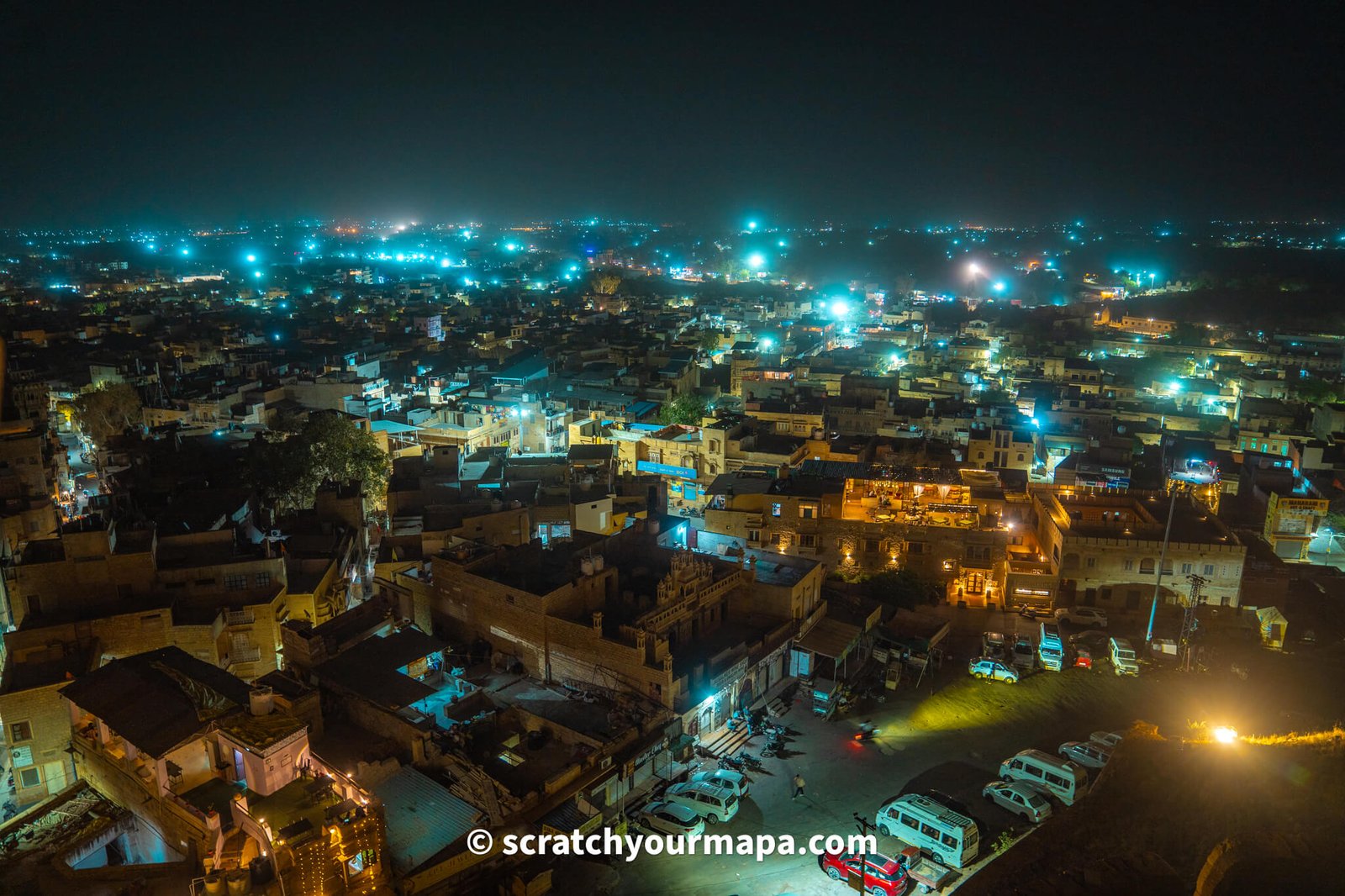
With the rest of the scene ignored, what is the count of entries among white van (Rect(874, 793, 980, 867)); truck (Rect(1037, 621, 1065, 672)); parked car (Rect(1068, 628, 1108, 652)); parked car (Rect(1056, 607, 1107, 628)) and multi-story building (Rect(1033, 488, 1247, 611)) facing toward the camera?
2

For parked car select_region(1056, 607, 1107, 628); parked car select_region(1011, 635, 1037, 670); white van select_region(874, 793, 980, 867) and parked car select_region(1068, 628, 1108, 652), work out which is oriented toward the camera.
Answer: parked car select_region(1011, 635, 1037, 670)

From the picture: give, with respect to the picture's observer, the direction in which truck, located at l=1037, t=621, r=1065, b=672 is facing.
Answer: facing the viewer

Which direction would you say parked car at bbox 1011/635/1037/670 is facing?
toward the camera

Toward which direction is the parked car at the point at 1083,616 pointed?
to the viewer's left

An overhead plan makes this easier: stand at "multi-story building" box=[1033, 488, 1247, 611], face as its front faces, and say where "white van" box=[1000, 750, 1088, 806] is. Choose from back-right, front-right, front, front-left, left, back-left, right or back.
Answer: front

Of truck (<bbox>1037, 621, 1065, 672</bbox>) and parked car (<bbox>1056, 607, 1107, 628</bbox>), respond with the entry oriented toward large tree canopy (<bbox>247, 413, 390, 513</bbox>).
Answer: the parked car

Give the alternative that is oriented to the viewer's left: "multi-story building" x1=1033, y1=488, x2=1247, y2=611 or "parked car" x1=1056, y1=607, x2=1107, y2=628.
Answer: the parked car

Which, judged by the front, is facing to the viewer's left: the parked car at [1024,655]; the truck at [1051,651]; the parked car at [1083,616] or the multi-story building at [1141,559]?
the parked car at [1083,616]

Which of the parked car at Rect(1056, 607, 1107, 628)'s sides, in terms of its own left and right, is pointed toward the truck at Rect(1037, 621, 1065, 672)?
left

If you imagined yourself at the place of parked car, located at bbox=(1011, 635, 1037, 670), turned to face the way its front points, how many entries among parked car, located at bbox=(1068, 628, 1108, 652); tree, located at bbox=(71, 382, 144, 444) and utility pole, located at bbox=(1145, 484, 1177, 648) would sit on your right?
1

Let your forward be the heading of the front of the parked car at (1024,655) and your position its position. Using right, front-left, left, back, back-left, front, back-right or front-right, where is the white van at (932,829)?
front

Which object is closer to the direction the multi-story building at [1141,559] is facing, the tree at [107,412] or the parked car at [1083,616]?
the parked car

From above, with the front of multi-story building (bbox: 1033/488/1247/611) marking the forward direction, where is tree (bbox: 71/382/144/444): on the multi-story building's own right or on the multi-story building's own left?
on the multi-story building's own right

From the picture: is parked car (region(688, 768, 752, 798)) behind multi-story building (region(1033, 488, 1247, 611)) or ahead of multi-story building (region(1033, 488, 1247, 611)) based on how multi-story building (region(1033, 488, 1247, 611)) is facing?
ahead
